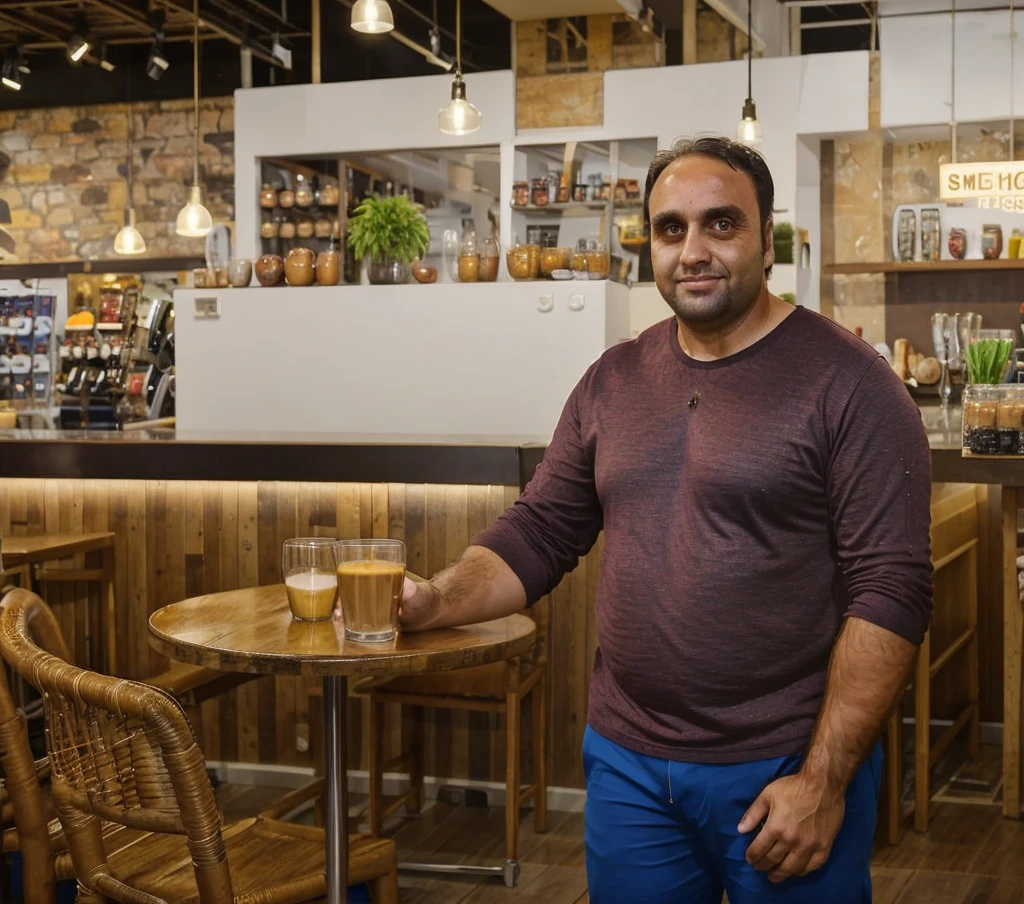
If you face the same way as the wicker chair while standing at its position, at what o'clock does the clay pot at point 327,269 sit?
The clay pot is roughly at 11 o'clock from the wicker chair.

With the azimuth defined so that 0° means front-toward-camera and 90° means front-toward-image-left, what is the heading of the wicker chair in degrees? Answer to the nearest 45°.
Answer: approximately 225°

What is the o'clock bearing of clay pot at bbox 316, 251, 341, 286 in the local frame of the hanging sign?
The clay pot is roughly at 2 o'clock from the hanging sign.

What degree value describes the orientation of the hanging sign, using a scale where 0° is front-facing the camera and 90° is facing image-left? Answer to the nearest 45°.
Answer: approximately 0°

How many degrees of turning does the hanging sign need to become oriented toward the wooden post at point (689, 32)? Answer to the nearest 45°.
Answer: approximately 135° to its right

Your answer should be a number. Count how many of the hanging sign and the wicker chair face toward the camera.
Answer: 1

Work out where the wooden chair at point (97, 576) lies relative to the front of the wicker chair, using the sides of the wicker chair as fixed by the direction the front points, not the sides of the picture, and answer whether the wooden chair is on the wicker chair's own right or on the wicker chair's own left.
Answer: on the wicker chair's own left

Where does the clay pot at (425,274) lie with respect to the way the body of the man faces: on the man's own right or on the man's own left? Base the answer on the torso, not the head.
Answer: on the man's own right
